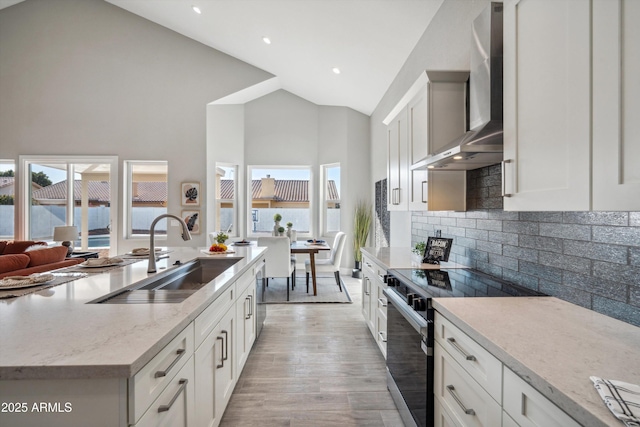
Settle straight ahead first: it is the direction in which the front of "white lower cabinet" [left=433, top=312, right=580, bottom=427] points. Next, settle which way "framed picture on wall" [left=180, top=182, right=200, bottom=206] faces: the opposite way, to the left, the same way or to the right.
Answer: to the left

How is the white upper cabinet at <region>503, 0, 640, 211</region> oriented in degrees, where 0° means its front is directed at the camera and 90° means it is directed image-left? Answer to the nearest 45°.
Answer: approximately 45°

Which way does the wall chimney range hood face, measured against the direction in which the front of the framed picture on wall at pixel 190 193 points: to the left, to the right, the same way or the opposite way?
to the right

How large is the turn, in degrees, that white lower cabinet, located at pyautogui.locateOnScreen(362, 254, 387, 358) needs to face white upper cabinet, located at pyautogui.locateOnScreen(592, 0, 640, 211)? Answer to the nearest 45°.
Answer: approximately 90° to its left

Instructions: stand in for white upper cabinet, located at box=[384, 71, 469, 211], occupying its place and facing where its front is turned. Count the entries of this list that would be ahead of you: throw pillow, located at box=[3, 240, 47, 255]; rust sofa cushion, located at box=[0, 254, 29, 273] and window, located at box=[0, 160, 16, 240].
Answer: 3

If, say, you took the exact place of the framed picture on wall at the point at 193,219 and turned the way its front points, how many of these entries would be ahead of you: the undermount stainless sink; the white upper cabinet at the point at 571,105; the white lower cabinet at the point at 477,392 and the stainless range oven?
4

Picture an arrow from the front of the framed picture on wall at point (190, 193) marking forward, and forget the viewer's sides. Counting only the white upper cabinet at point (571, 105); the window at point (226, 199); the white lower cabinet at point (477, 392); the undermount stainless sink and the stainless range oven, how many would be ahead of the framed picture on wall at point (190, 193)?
4

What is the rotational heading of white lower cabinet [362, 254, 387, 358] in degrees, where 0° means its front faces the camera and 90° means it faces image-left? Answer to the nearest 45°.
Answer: approximately 90°

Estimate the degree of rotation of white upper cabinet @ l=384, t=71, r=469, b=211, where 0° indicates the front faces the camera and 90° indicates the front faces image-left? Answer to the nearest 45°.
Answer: approximately 90°

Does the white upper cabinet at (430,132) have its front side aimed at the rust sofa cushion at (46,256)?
yes

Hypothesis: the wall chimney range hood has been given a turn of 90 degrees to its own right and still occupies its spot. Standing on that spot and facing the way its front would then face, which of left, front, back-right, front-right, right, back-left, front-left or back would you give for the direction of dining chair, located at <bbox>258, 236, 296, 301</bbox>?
front

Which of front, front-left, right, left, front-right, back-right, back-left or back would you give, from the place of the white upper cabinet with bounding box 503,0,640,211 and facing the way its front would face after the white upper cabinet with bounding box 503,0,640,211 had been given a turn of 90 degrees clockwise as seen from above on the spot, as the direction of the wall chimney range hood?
front

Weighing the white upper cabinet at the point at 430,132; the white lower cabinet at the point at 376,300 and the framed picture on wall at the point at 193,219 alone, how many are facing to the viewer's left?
2

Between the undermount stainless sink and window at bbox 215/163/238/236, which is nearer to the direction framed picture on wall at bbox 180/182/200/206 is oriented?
the undermount stainless sink
